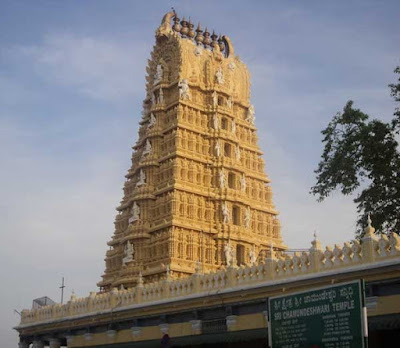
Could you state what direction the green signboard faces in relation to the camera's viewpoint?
facing the viewer and to the left of the viewer

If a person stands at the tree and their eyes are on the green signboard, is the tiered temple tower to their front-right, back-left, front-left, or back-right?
back-right

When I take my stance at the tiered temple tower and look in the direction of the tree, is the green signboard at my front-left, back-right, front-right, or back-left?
front-right

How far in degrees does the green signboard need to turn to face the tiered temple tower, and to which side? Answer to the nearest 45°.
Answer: approximately 135° to its right

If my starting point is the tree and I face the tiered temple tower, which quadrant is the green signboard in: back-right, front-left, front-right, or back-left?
back-left

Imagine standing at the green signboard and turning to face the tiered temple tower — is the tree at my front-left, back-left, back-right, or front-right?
front-right

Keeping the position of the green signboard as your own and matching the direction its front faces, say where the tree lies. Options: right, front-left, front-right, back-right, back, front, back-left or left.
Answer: back-right
